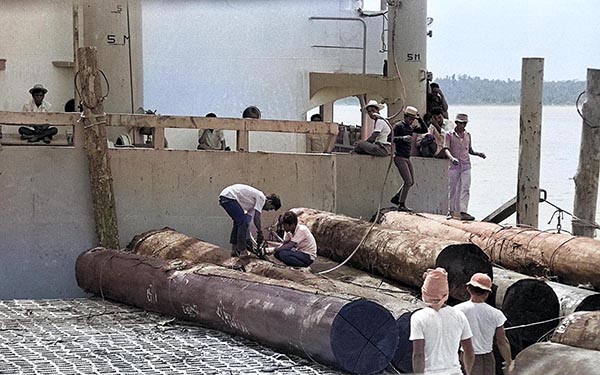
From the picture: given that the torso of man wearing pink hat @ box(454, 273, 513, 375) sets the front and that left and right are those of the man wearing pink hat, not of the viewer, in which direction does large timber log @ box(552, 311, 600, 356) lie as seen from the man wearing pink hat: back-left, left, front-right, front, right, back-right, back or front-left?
front-right

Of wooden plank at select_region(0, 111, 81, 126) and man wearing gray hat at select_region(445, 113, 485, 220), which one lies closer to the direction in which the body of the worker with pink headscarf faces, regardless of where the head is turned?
the man wearing gray hat

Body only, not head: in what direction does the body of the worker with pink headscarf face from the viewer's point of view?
away from the camera

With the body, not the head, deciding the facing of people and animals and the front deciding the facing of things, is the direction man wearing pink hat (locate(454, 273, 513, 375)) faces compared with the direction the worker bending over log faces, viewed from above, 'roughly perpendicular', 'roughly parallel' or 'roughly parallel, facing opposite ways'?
roughly perpendicular

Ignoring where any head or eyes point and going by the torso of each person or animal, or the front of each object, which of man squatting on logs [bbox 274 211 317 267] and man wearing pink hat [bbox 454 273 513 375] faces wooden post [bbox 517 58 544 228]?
the man wearing pink hat

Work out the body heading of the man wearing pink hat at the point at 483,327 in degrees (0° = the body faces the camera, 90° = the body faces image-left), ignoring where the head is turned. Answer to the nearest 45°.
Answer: approximately 180°

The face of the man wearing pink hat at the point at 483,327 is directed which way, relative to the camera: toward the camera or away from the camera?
away from the camera

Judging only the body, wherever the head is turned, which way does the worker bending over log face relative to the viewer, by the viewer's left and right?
facing to the right of the viewer

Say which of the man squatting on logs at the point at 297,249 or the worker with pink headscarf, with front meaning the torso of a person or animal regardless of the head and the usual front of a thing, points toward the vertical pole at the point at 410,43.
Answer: the worker with pink headscarf
